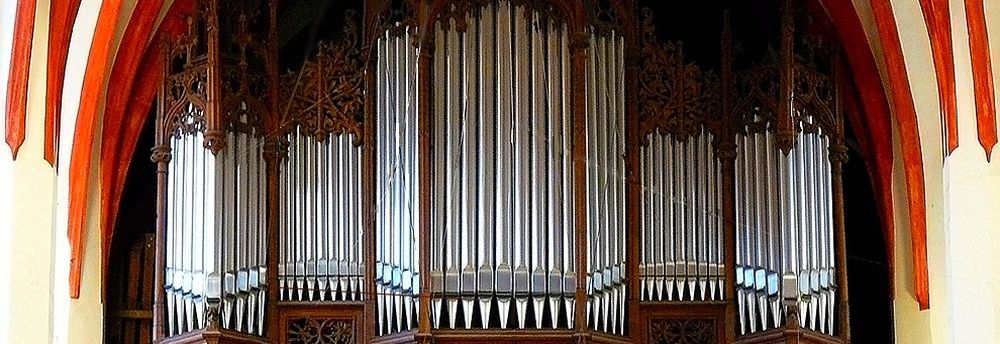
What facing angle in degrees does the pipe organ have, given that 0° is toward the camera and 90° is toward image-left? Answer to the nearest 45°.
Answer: approximately 0°
